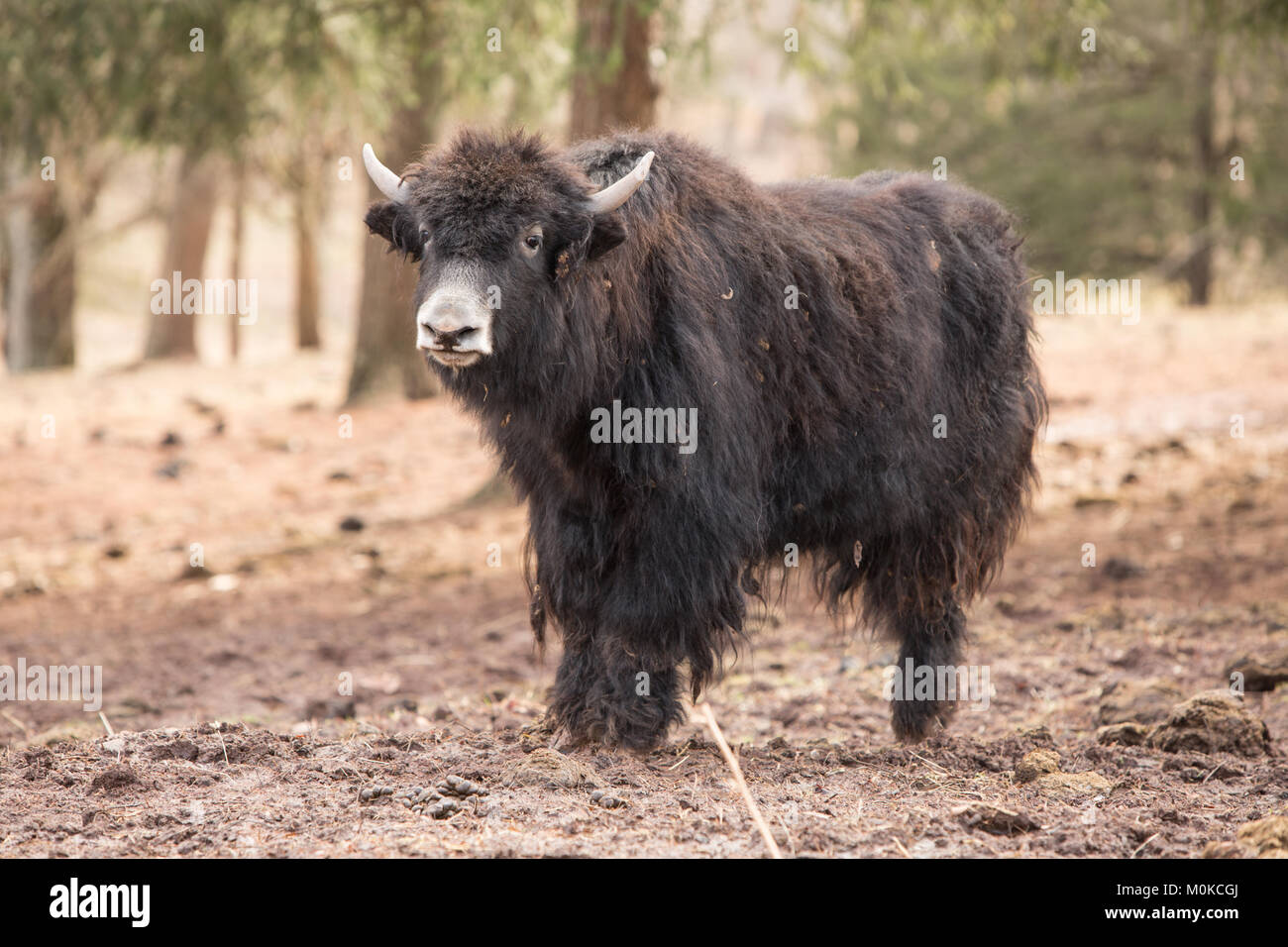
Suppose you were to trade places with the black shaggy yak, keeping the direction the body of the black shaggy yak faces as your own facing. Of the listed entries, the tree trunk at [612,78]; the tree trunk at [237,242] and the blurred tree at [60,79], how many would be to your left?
0

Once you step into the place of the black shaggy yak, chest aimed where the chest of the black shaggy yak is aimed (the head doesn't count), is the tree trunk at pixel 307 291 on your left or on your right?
on your right

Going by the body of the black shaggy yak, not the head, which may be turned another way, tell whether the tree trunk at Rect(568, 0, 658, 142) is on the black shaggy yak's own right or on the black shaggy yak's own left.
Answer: on the black shaggy yak's own right

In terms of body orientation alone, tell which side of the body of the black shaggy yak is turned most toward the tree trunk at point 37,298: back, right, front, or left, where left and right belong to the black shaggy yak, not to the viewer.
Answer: right

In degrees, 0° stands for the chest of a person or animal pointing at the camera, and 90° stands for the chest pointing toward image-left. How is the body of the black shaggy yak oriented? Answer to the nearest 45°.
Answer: approximately 45°

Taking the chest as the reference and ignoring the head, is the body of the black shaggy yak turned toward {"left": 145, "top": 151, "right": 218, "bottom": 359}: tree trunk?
no

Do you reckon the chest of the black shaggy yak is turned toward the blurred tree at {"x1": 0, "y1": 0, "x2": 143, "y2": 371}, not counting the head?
no

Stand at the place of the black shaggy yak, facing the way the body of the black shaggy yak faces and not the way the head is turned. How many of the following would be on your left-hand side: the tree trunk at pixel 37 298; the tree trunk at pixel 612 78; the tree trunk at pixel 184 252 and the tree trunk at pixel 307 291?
0

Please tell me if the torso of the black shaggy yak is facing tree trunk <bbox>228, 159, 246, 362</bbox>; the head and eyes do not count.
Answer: no

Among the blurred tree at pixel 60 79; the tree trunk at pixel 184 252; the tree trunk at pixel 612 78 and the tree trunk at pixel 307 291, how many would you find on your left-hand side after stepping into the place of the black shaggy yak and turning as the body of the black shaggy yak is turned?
0
